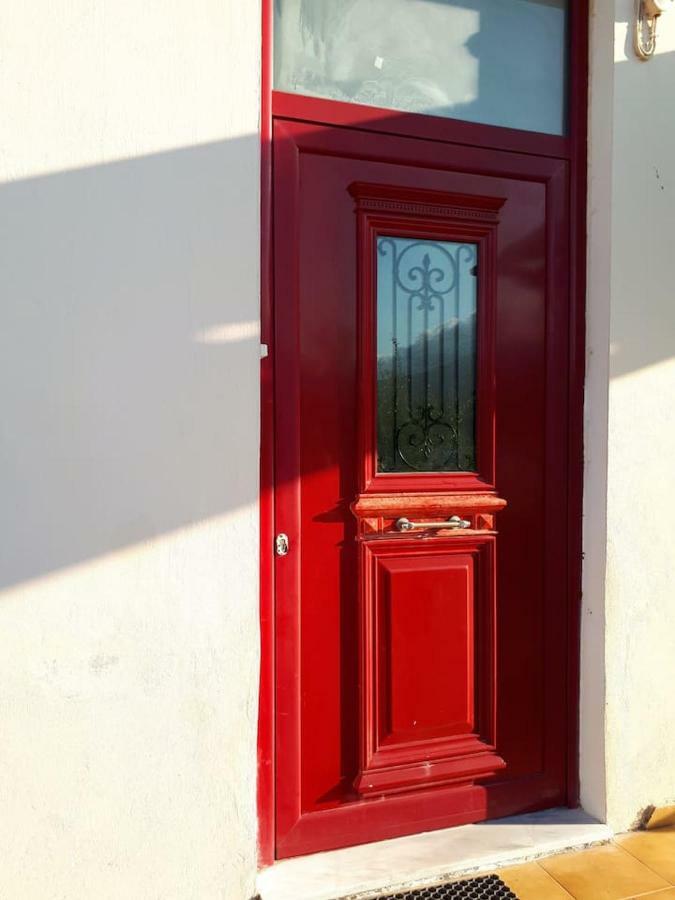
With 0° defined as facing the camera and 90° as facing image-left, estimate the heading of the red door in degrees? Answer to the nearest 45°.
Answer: approximately 315°
